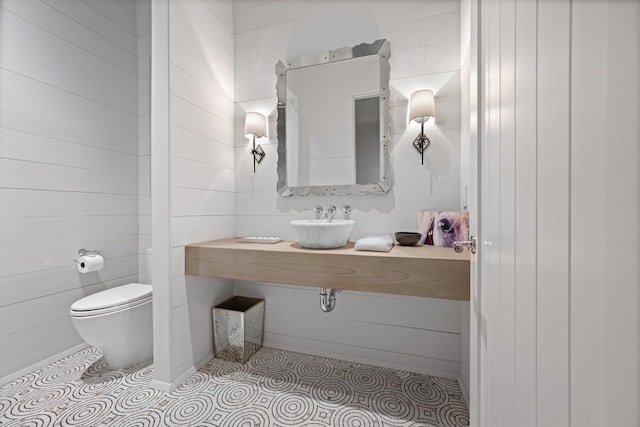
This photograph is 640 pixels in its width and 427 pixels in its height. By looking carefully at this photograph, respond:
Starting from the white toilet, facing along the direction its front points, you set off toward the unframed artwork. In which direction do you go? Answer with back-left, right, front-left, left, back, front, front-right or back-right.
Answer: left

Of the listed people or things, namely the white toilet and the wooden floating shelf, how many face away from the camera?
0

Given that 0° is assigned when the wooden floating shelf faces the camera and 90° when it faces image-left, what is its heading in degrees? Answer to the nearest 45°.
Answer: approximately 45°

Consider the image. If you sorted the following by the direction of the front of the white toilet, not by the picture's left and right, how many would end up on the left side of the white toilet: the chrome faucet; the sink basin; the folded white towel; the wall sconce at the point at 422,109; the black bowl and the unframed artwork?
6

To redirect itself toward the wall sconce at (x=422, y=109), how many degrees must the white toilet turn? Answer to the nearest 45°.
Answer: approximately 90° to its left

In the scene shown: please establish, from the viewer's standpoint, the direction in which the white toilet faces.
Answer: facing the viewer and to the left of the viewer

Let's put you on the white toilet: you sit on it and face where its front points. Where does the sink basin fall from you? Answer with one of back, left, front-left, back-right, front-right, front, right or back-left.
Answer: left

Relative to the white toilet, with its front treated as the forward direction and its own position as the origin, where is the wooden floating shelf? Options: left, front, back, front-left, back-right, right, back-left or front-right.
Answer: left
